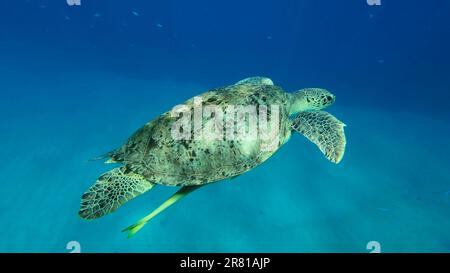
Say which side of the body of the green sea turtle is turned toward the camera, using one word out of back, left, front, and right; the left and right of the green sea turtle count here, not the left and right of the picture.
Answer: right
